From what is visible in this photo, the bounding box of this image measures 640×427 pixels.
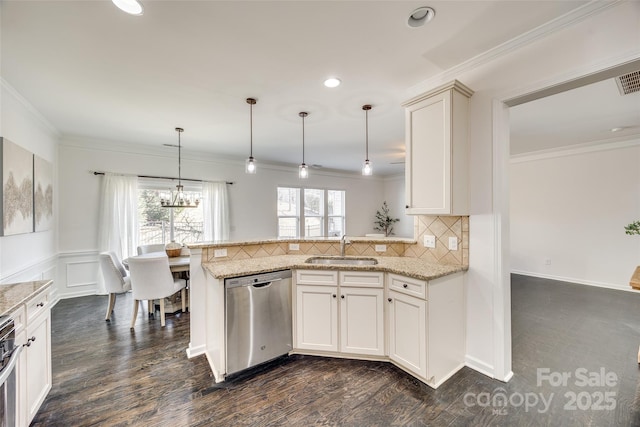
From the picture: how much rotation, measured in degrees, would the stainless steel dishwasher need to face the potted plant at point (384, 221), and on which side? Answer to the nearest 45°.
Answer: approximately 90° to its left

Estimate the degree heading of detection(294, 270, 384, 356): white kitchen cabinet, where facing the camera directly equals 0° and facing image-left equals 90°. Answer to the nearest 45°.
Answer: approximately 0°

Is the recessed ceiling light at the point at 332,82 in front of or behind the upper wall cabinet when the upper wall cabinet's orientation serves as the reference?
in front

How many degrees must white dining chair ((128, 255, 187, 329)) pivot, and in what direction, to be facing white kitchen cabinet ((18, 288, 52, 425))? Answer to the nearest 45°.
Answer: approximately 180°

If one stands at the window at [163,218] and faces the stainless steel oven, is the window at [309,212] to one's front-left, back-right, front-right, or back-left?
back-left

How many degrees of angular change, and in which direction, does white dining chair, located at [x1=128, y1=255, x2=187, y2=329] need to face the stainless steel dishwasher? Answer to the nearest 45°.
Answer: approximately 90° to its right

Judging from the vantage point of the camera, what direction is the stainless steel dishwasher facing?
facing the viewer and to the right of the viewer

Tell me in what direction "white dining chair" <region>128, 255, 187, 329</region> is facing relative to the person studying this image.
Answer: facing away from the viewer and to the right of the viewer

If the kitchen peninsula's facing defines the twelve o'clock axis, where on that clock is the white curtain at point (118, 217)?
The white curtain is roughly at 4 o'clock from the kitchen peninsula.
